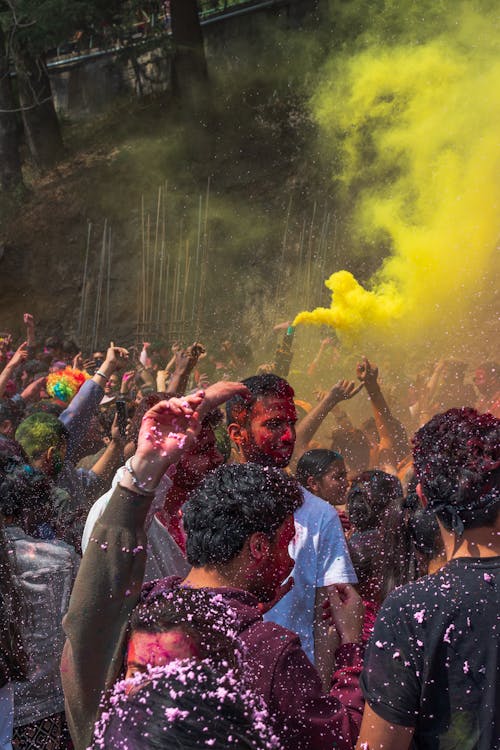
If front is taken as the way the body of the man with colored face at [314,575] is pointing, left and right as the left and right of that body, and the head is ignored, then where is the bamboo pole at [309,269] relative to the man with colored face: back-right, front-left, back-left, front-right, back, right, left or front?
back-left

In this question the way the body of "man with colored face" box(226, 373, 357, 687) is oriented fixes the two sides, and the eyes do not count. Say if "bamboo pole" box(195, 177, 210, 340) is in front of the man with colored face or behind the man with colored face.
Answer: behind

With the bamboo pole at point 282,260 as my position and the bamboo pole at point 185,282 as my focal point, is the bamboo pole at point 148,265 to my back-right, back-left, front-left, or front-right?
front-right

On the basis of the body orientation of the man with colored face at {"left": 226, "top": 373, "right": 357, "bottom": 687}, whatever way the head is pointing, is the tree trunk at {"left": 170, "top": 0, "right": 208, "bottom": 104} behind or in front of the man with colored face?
behind

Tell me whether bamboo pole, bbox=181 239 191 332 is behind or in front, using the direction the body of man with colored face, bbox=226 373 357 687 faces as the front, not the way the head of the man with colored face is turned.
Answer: behind

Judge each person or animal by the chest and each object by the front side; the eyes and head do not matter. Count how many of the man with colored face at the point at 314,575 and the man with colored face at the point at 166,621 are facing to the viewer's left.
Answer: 0

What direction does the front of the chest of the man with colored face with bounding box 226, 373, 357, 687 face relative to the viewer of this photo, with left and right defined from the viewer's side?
facing the viewer and to the right of the viewer
